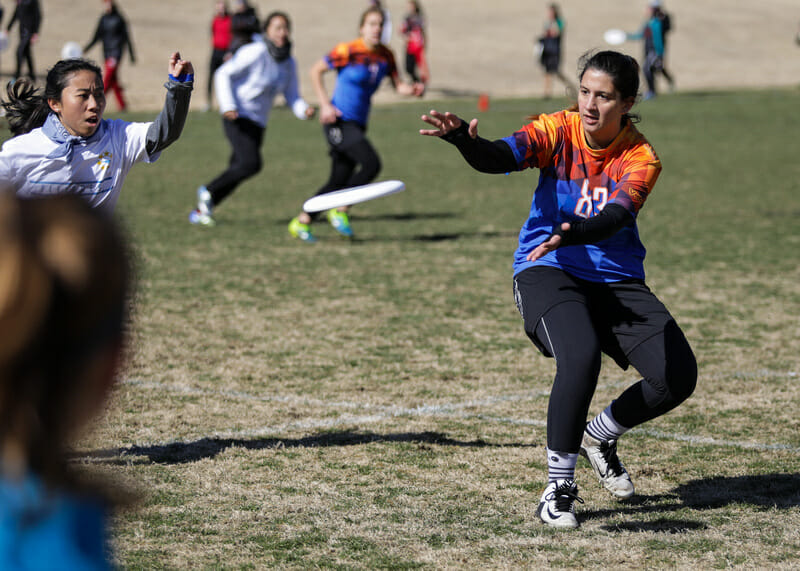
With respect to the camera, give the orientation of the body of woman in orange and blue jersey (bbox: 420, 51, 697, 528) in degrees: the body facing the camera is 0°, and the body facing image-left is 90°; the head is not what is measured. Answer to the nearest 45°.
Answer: approximately 0°

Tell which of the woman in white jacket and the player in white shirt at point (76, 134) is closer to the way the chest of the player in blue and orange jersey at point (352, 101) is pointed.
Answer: the player in white shirt

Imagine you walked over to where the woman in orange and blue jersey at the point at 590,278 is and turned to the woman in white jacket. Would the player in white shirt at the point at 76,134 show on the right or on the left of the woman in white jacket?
left

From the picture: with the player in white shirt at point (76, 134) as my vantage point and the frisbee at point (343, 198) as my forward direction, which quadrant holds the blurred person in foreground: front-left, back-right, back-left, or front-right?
back-right

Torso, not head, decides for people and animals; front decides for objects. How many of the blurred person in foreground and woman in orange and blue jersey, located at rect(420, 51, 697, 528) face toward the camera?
1

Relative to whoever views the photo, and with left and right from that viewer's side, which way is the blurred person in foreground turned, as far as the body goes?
facing away from the viewer and to the right of the viewer
